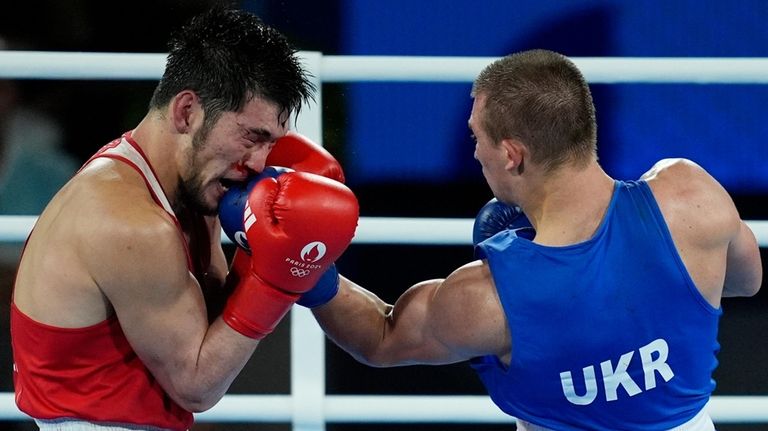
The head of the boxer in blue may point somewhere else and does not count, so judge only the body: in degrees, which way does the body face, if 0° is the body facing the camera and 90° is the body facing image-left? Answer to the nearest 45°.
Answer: approximately 135°

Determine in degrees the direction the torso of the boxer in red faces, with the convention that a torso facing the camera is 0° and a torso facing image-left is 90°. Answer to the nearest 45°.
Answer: approximately 270°

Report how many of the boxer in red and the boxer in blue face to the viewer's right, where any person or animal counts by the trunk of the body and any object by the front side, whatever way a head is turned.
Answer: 1

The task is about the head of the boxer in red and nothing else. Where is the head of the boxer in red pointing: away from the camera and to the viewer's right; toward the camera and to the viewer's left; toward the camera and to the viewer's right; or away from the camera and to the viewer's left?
toward the camera and to the viewer's right

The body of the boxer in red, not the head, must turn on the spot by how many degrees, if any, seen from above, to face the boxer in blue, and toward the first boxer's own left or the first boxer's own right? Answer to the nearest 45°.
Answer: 0° — they already face them

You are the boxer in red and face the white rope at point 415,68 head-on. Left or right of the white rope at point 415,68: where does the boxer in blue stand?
right

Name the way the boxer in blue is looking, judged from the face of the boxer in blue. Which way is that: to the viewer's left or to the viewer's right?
to the viewer's left

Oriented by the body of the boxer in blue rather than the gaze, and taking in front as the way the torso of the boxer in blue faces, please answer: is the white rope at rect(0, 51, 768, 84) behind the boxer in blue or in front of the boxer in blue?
in front

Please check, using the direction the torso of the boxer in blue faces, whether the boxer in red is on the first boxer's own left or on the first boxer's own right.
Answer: on the first boxer's own left
